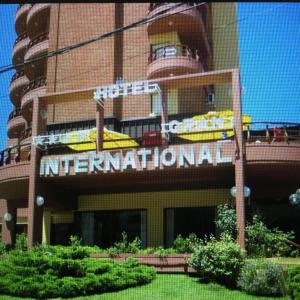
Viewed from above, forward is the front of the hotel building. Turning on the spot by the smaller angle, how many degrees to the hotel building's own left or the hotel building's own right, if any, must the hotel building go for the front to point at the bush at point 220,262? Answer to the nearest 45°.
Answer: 0° — it already faces it

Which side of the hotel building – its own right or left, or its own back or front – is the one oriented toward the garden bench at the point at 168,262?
front

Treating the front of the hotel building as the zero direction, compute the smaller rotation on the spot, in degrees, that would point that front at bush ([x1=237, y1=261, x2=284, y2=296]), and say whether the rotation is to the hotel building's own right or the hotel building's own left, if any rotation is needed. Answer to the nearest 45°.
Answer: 0° — it already faces it

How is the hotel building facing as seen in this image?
toward the camera

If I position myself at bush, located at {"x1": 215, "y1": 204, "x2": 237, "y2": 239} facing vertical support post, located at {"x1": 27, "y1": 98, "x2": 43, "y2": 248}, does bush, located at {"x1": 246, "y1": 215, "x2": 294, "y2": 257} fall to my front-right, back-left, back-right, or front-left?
back-left

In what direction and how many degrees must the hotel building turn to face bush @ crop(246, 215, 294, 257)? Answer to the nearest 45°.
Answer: approximately 45° to its left

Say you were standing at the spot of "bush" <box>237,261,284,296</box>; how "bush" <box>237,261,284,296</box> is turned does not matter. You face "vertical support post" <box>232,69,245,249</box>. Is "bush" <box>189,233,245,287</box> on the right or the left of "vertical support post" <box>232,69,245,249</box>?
left

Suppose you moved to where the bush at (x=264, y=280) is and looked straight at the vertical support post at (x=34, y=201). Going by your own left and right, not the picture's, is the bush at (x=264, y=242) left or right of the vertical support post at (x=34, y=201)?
right

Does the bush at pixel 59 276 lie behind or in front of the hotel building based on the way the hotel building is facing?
in front

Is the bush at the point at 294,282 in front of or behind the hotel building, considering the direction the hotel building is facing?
in front
